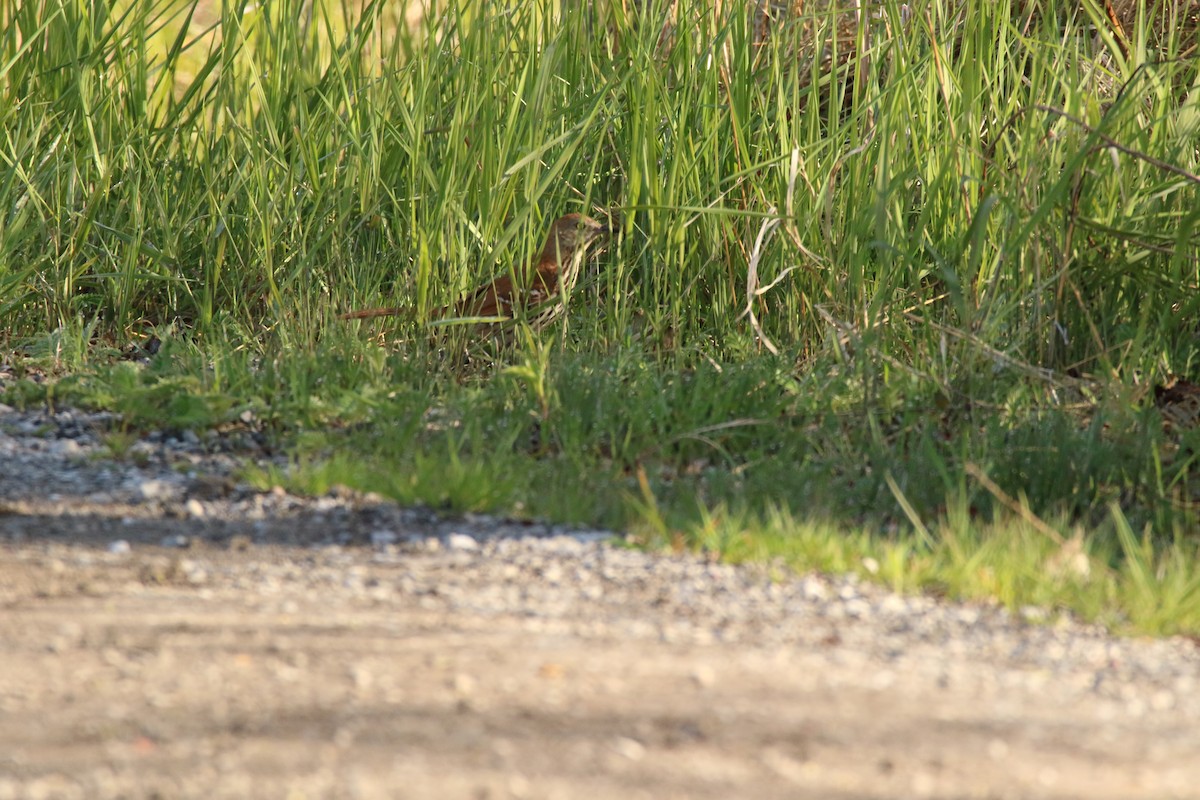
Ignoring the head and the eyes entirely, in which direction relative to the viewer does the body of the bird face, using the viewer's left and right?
facing to the right of the viewer
